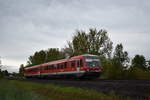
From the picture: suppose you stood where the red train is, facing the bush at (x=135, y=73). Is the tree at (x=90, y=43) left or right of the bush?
left

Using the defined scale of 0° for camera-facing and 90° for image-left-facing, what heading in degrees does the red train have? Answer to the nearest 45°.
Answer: approximately 315°

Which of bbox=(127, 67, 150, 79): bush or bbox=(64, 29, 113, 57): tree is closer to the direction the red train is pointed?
the bush

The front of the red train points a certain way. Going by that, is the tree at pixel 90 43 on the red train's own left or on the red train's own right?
on the red train's own left

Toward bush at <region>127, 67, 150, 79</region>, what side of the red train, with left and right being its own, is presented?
front
